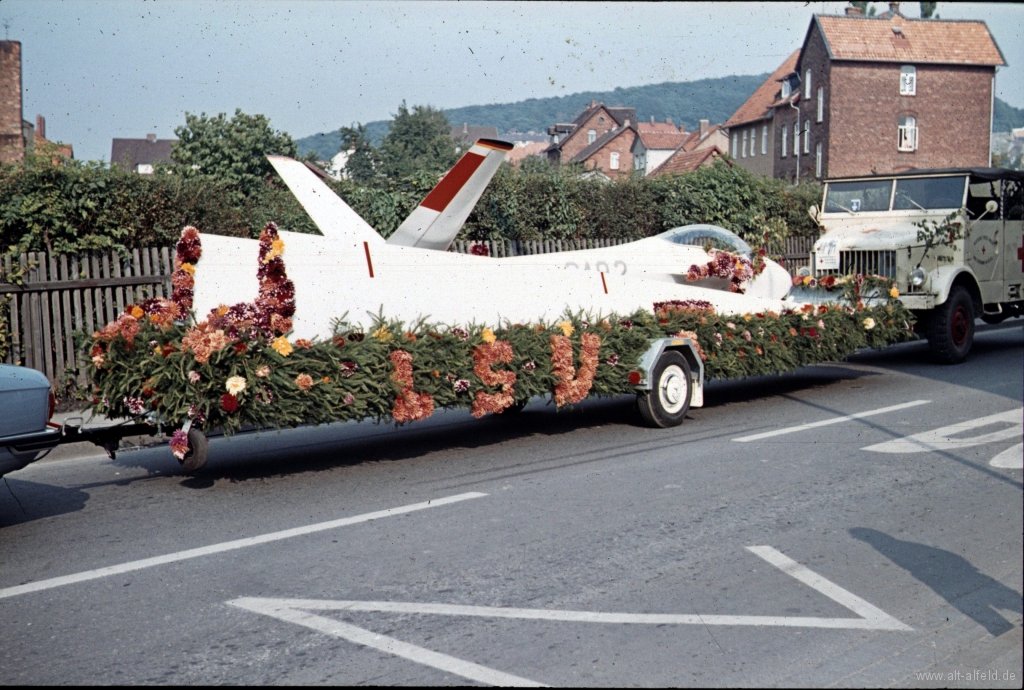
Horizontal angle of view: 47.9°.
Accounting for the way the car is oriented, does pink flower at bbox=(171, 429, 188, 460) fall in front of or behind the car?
behind

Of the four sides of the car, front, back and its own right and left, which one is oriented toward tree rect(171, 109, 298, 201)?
right

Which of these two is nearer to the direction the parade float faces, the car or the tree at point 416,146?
the car

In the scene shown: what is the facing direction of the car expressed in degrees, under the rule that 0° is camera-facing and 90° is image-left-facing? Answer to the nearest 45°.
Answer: approximately 90°
